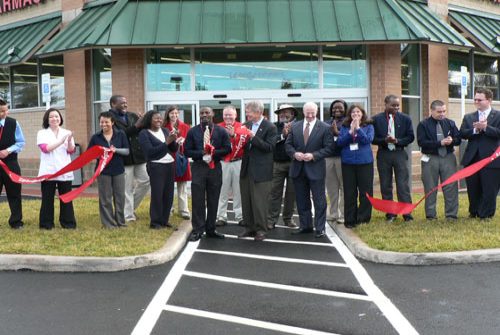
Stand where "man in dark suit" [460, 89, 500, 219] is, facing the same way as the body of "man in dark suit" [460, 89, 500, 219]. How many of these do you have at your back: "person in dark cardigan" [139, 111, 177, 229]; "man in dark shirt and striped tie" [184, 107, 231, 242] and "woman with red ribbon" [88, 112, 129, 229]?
0

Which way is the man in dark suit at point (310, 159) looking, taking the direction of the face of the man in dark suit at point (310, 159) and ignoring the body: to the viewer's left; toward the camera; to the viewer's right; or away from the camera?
toward the camera

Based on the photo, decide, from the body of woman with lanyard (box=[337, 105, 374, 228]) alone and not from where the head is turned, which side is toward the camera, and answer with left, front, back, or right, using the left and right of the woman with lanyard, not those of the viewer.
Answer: front

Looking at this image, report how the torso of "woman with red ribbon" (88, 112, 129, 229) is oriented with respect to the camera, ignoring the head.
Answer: toward the camera

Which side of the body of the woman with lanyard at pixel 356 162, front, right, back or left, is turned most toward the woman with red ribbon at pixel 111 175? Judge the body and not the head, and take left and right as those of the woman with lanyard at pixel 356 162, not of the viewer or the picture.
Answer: right

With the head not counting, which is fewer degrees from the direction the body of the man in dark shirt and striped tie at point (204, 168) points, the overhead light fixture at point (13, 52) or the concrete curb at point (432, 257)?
the concrete curb

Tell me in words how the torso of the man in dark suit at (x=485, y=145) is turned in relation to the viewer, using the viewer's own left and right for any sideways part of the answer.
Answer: facing the viewer and to the left of the viewer

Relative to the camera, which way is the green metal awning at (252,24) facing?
toward the camera

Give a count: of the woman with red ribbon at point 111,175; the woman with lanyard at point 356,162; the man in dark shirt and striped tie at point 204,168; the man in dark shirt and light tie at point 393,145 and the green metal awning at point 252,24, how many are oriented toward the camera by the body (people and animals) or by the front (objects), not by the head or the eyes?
5

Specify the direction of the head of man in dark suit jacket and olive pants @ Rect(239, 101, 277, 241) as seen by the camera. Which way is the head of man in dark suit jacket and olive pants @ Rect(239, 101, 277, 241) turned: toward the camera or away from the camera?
toward the camera

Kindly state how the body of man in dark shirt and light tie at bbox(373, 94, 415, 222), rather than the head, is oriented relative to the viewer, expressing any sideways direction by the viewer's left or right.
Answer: facing the viewer
